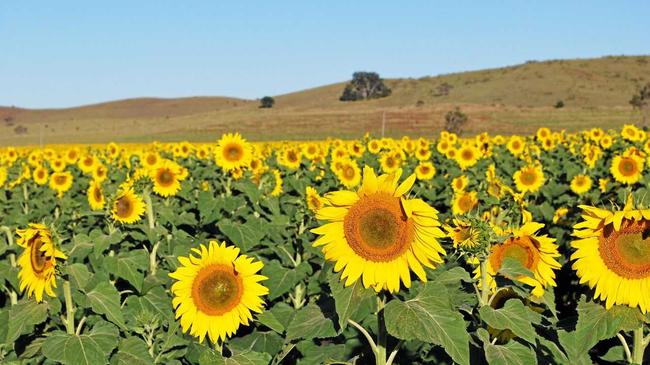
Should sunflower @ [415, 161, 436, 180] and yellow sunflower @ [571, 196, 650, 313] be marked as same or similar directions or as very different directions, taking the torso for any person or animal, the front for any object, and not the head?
same or similar directions

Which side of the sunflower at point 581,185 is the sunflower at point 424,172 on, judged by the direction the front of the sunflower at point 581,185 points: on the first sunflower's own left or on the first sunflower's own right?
on the first sunflower's own right

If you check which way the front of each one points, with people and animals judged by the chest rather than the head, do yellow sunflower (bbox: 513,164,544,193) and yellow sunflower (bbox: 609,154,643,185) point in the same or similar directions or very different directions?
same or similar directions

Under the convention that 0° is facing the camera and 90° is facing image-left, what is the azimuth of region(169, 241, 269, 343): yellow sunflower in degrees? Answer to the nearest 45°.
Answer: approximately 0°

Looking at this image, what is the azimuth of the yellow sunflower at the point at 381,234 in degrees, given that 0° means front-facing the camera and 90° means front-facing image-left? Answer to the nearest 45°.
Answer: approximately 0°

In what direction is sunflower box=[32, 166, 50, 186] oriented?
toward the camera

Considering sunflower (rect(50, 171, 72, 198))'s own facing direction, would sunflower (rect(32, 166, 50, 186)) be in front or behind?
behind

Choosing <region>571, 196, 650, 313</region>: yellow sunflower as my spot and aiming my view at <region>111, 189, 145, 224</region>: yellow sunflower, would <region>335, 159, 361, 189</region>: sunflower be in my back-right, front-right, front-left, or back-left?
front-right

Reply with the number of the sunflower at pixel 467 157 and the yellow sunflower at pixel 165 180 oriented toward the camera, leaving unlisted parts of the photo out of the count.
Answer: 2

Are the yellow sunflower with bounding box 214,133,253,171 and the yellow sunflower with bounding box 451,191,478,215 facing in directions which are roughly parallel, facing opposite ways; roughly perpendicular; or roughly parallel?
roughly parallel

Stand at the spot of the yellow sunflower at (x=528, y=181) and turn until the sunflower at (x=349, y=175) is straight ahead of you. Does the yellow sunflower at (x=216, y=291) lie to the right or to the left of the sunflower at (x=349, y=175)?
left

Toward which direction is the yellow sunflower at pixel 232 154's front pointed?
toward the camera

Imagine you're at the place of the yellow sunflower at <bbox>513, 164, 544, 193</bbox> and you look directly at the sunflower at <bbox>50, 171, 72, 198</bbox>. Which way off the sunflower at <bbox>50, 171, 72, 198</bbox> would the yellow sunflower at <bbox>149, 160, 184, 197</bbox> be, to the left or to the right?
left

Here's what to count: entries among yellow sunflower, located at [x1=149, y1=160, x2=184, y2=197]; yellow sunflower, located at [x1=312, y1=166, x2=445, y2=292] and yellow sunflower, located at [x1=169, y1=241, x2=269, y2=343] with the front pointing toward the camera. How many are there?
3

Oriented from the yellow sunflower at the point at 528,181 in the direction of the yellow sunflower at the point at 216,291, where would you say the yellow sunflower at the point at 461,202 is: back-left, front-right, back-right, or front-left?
front-right

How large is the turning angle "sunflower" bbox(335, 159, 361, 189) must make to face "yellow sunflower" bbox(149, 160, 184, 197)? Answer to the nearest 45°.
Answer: approximately 45° to its right
